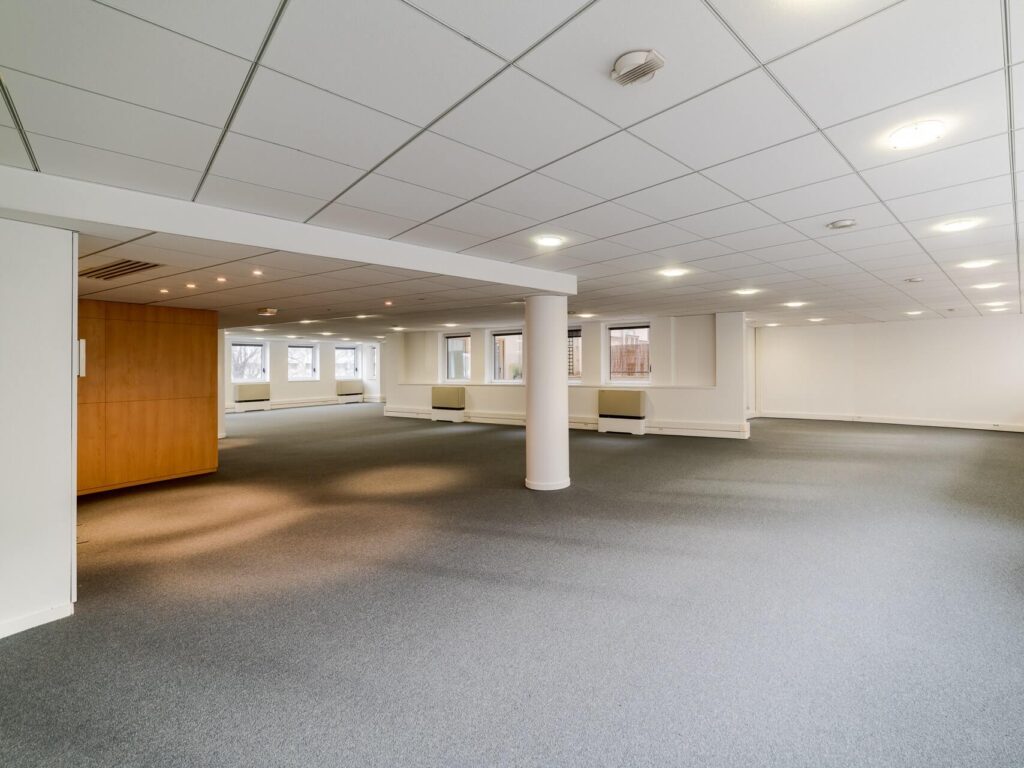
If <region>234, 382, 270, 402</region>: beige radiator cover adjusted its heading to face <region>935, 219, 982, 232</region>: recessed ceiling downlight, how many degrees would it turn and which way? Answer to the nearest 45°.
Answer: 0° — it already faces it

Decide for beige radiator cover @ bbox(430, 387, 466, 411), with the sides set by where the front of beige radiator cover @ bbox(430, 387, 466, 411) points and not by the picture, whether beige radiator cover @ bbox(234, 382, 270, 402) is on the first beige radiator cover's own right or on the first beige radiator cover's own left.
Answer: on the first beige radiator cover's own right

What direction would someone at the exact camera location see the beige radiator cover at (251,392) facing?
facing the viewer

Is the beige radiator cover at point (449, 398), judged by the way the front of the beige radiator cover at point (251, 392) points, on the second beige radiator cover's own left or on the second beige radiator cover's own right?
on the second beige radiator cover's own left

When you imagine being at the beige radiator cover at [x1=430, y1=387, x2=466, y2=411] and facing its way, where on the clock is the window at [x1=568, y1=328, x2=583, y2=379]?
The window is roughly at 10 o'clock from the beige radiator cover.

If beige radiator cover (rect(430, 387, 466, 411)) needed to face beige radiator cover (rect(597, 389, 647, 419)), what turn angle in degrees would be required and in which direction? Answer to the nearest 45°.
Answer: approximately 45° to its left

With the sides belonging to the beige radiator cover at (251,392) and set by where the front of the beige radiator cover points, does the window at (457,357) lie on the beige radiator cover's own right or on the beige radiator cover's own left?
on the beige radiator cover's own left

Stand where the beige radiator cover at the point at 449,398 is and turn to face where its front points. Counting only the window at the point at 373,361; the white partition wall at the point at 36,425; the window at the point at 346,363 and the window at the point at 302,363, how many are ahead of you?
1

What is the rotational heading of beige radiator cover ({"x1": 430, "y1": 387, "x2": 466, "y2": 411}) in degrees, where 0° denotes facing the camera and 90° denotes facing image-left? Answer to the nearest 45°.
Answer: approximately 0°

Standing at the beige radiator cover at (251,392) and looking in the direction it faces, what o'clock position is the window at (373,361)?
The window is roughly at 8 o'clock from the beige radiator cover.

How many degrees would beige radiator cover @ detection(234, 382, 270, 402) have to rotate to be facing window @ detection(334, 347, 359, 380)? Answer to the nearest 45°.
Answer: approximately 135° to its left

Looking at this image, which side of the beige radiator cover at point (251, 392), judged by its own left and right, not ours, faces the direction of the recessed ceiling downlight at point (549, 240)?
front

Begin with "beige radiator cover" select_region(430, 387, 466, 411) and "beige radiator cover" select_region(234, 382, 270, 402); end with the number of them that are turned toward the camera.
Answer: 2

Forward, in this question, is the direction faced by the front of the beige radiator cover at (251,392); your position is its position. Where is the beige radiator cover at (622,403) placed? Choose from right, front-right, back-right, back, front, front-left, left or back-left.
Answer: front-left

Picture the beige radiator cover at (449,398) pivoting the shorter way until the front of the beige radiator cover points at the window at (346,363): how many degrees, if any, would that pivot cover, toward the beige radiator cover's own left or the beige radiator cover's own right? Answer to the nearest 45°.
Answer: approximately 135° to the beige radiator cover's own right
